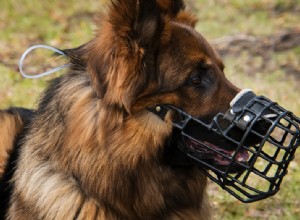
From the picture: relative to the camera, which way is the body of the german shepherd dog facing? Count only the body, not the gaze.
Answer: to the viewer's right
